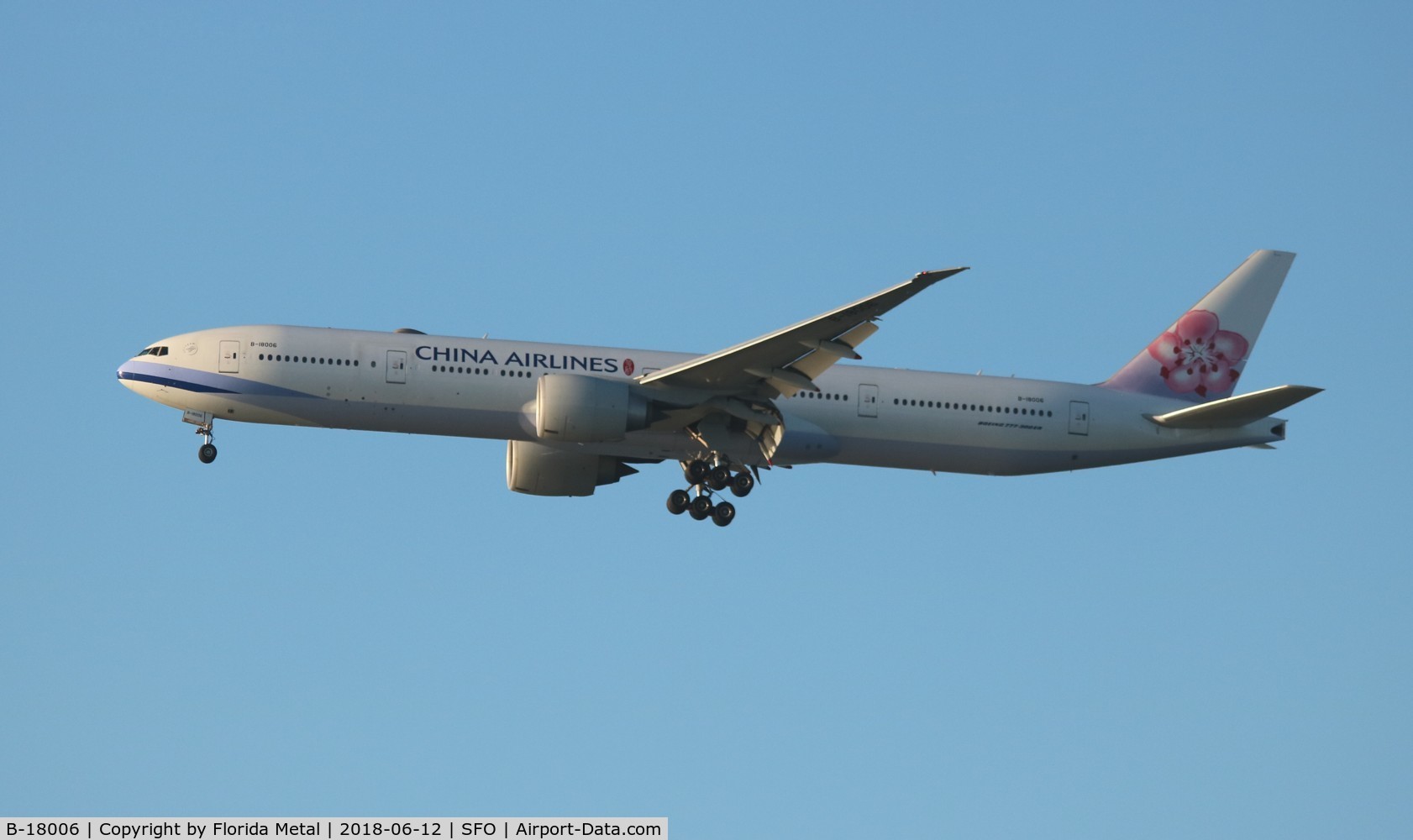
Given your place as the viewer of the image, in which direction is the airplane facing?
facing to the left of the viewer
